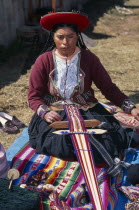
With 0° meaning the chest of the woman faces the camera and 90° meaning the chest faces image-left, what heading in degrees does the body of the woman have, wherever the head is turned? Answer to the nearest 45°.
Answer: approximately 0°
